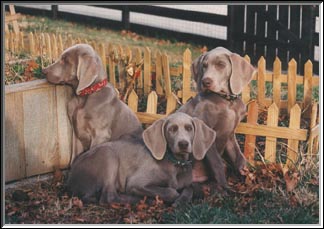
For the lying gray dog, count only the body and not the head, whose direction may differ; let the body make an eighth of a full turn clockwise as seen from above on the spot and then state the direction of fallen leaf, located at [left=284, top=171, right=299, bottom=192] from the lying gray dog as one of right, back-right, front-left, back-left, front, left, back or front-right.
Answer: left

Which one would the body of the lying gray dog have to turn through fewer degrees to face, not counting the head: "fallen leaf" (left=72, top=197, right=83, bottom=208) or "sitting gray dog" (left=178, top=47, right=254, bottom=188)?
the sitting gray dog

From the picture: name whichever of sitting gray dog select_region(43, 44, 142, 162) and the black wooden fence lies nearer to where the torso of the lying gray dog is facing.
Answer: the black wooden fence

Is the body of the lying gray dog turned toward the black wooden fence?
no

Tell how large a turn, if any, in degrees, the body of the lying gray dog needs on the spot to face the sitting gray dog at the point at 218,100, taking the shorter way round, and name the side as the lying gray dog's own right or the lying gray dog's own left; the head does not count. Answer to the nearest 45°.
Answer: approximately 45° to the lying gray dog's own left

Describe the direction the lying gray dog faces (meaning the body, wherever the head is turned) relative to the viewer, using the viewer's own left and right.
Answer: facing the viewer and to the right of the viewer

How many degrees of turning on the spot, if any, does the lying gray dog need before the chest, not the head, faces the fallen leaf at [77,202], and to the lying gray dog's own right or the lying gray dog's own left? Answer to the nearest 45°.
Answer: approximately 135° to the lying gray dog's own right

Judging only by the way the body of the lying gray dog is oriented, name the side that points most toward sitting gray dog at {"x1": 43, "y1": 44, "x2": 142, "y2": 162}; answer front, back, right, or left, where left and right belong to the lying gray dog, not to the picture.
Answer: back
